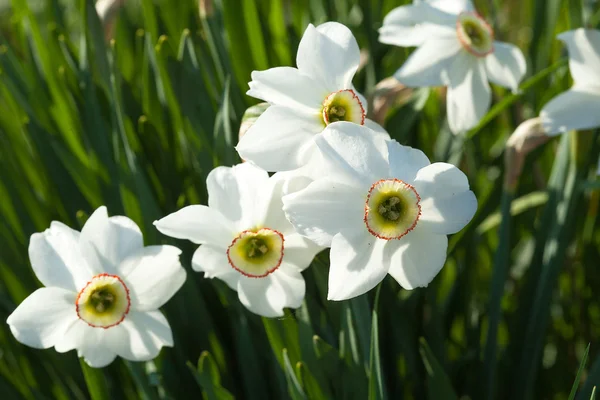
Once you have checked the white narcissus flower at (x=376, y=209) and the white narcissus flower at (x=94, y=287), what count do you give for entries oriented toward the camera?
2

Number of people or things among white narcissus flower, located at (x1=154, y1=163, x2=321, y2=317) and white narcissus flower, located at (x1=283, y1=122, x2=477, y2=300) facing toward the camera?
2

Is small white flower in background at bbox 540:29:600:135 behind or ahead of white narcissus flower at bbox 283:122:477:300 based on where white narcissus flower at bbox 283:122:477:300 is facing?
behind

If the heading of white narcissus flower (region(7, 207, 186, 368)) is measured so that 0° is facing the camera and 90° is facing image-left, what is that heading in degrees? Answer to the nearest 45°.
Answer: approximately 0°

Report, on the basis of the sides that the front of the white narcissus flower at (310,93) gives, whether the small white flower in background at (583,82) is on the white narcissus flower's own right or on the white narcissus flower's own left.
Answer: on the white narcissus flower's own left

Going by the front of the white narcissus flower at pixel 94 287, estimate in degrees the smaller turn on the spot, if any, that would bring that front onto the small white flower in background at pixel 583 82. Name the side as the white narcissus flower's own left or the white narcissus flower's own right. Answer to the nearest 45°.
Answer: approximately 90° to the white narcissus flower's own left

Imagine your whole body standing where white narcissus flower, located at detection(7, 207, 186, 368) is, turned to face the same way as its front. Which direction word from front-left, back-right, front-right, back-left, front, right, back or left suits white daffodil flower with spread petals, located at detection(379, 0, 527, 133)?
left

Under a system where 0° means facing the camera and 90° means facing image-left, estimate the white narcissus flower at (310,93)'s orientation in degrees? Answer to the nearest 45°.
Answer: approximately 315°
